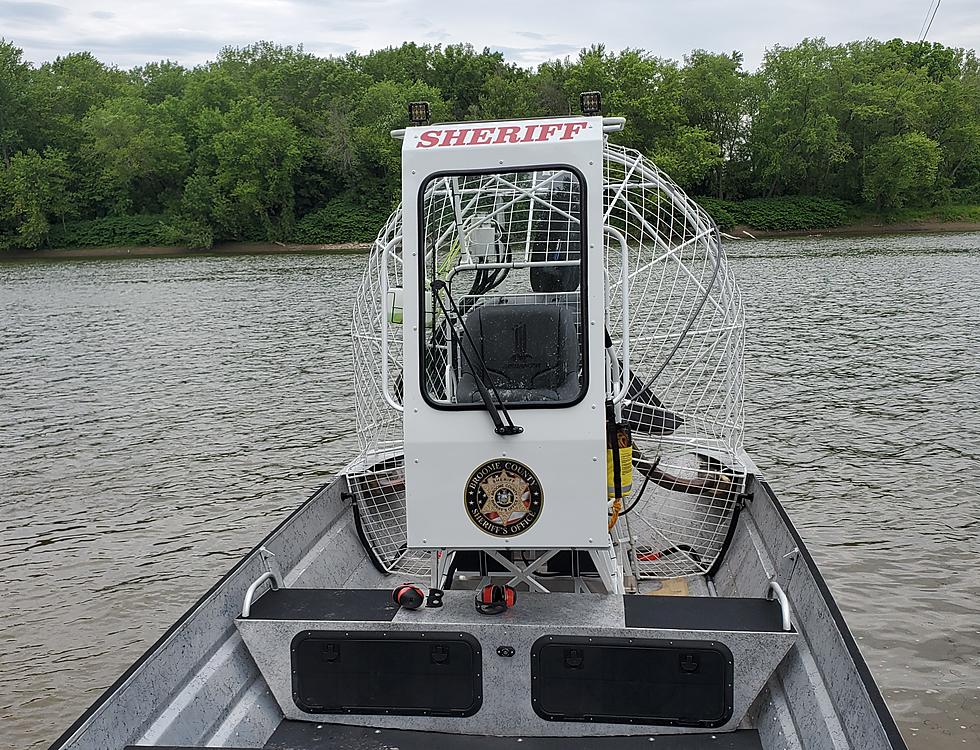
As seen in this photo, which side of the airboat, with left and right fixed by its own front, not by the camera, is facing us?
front
